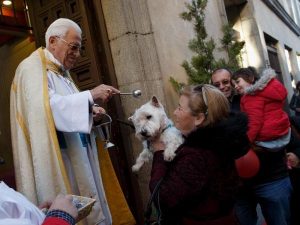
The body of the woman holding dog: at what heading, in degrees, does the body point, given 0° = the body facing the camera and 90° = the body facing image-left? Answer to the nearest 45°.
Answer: approximately 90°

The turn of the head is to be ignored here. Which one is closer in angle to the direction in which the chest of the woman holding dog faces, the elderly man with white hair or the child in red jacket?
the elderly man with white hair

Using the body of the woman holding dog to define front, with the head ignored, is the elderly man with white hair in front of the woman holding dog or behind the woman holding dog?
in front

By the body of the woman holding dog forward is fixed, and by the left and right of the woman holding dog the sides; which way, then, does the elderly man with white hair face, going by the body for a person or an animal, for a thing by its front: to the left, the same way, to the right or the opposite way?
the opposite way

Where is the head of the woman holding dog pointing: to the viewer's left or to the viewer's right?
to the viewer's left

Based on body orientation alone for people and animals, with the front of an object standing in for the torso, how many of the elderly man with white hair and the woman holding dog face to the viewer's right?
1

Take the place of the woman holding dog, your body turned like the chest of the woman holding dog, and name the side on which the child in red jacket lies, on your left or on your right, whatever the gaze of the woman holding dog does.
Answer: on your right

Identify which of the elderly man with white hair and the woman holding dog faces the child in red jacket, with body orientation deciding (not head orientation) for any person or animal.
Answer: the elderly man with white hair

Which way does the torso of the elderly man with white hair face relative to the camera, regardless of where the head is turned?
to the viewer's right
